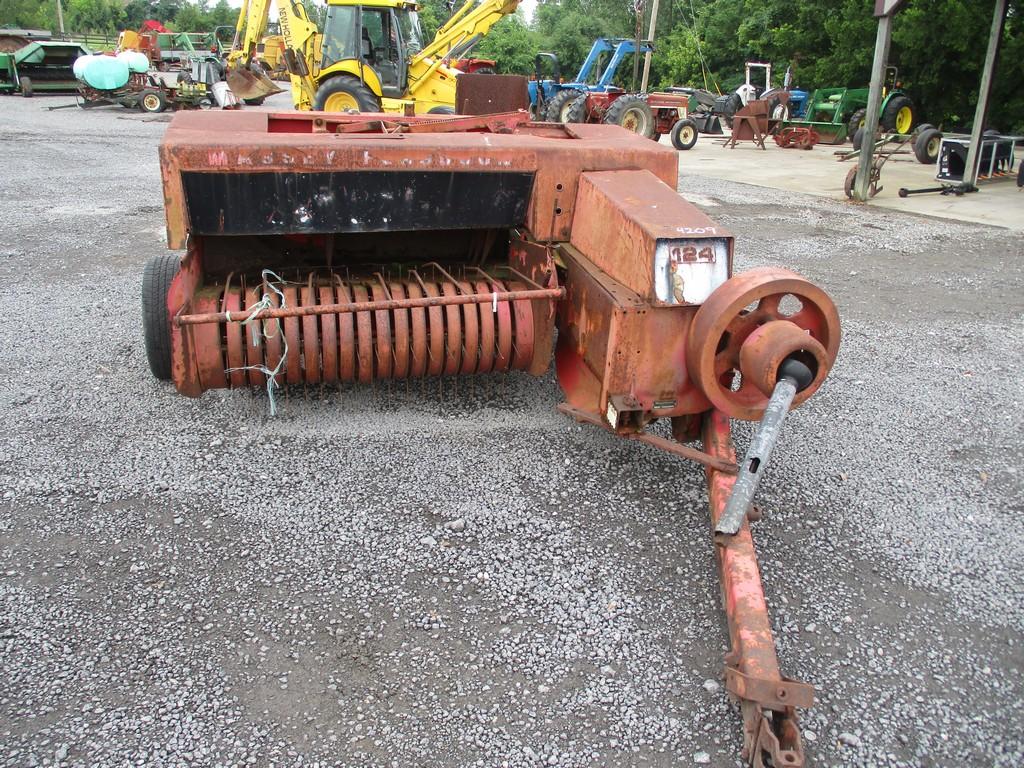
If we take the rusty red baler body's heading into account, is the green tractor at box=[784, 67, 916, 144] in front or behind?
behind

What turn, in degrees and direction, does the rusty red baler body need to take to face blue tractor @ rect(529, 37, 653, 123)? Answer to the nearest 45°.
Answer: approximately 180°

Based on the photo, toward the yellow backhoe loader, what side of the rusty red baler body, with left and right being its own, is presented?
back

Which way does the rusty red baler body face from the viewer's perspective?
toward the camera

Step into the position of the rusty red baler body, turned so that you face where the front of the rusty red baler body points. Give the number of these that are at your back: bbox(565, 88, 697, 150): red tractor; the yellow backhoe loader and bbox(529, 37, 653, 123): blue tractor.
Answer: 3

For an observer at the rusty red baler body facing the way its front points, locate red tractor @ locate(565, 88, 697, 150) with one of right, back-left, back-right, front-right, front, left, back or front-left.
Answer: back

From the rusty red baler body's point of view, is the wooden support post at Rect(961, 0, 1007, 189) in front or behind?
behind
